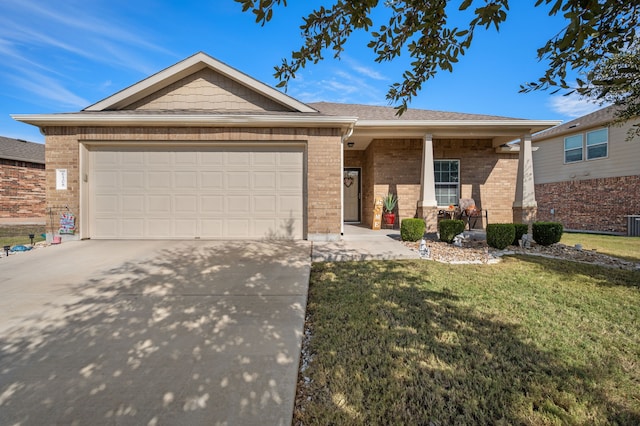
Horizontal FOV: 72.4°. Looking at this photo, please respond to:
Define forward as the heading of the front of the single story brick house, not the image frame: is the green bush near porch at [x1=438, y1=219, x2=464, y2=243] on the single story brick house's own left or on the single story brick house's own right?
on the single story brick house's own left

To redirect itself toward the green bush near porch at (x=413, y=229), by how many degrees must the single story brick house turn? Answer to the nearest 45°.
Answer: approximately 90° to its left

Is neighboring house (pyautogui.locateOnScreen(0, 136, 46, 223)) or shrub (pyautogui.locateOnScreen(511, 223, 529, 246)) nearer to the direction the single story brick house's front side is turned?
the shrub

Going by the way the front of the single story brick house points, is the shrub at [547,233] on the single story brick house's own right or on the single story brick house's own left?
on the single story brick house's own left

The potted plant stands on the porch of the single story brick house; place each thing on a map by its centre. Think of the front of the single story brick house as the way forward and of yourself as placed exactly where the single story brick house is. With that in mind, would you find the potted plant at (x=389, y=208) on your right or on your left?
on your left

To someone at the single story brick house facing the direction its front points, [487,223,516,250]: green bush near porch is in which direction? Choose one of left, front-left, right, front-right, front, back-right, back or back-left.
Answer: left

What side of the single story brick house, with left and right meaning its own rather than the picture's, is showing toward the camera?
front

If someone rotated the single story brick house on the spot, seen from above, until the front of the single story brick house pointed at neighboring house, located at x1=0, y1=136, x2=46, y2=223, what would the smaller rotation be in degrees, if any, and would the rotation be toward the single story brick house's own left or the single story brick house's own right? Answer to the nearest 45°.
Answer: approximately 135° to the single story brick house's own right

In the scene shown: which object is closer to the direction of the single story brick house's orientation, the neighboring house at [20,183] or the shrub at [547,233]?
the shrub
